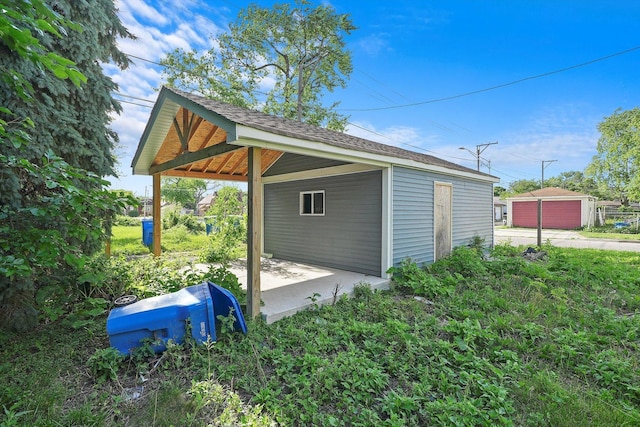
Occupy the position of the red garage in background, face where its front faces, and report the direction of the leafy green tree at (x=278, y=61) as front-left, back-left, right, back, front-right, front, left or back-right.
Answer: front-right

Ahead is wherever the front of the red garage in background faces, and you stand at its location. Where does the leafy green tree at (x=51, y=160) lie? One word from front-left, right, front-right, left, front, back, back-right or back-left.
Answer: front

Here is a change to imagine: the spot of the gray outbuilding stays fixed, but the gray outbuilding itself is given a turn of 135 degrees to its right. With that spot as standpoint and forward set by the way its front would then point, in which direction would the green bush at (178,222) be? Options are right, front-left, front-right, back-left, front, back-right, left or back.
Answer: front-left

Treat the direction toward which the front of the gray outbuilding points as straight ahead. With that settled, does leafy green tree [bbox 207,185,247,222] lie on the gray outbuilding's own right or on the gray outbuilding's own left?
on the gray outbuilding's own right

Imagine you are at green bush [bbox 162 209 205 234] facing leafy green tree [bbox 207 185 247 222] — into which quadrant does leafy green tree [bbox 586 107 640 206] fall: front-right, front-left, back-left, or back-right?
front-left

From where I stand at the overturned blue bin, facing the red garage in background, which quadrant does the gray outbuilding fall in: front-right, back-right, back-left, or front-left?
front-left

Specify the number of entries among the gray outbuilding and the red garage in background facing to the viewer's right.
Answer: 0

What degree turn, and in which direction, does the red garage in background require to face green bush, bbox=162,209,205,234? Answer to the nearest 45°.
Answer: approximately 45° to its right

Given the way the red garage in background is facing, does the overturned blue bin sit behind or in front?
in front

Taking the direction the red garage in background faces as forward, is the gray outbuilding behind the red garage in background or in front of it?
in front

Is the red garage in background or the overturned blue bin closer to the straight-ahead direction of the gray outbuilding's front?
the overturned blue bin

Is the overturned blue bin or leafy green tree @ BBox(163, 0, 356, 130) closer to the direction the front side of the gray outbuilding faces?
the overturned blue bin

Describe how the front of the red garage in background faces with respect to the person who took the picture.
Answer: facing the viewer
